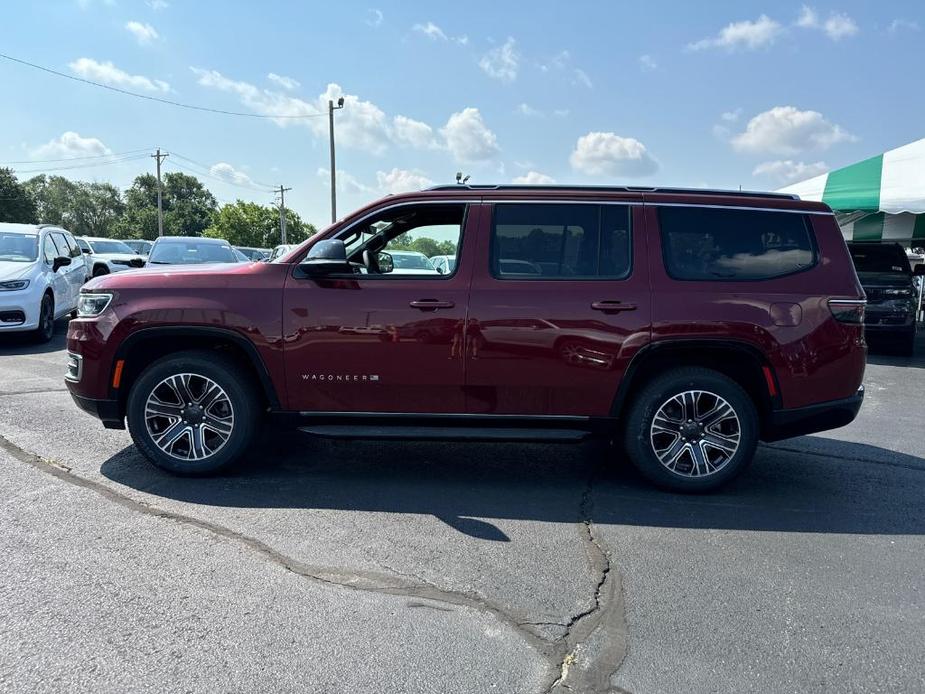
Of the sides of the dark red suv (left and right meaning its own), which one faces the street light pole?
right

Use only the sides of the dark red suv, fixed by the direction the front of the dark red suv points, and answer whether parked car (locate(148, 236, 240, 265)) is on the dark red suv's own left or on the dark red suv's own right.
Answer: on the dark red suv's own right

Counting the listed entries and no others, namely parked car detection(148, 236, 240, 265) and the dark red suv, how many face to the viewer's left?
1

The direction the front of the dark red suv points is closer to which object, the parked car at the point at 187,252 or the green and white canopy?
the parked car

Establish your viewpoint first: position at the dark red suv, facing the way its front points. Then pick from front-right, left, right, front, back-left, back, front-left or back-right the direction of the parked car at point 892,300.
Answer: back-right

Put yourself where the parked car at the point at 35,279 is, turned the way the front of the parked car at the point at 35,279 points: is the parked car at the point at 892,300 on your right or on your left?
on your left

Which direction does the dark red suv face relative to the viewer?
to the viewer's left

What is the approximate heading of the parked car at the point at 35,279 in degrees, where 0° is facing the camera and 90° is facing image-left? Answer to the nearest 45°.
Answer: approximately 45°

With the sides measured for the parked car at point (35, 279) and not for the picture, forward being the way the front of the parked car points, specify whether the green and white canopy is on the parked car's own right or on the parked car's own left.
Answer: on the parked car's own left

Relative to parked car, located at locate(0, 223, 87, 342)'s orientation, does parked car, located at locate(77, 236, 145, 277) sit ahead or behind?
behind
